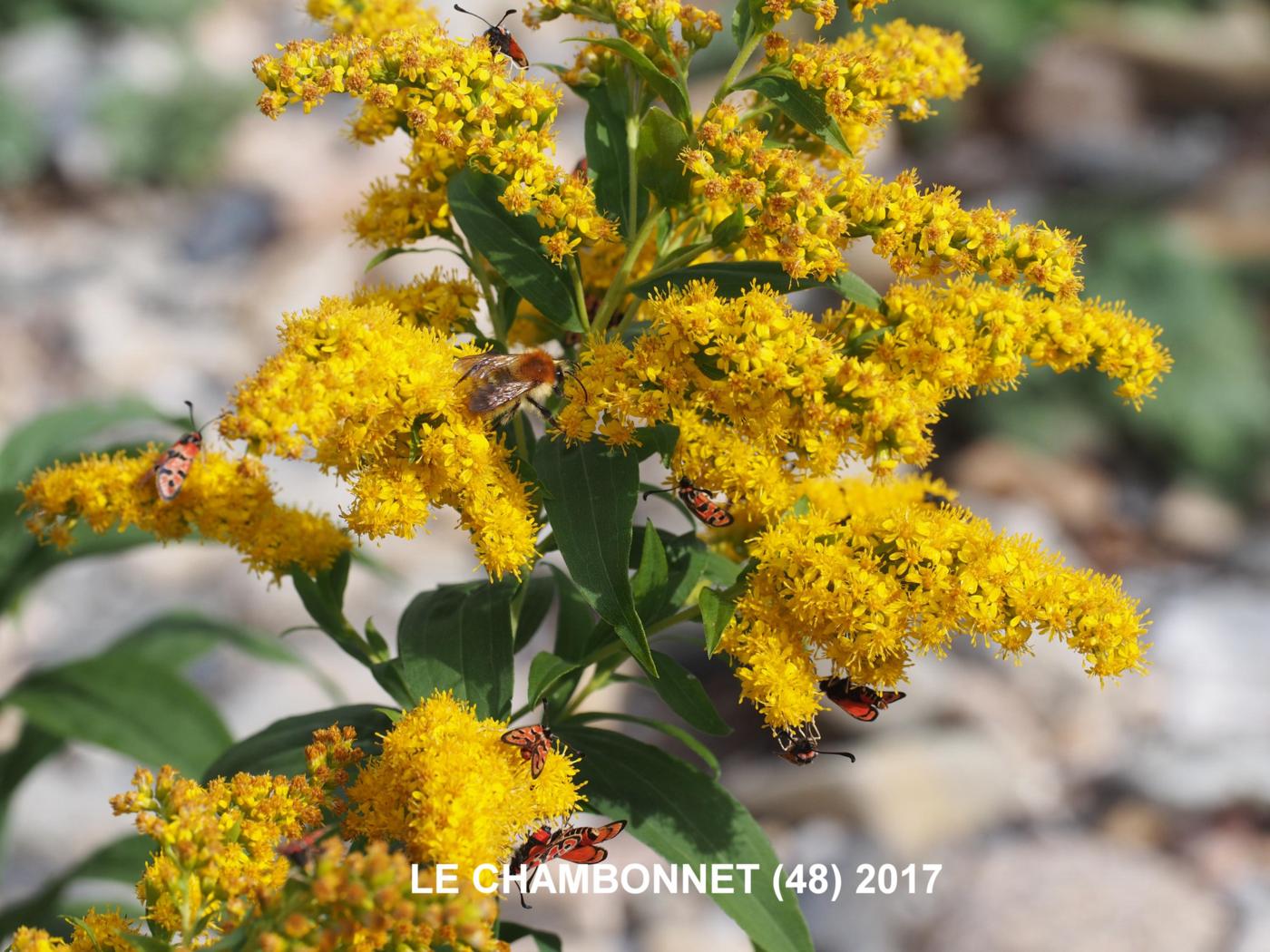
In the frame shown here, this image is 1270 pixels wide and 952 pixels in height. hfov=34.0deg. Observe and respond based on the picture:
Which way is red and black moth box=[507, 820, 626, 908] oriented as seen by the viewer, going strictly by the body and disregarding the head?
to the viewer's left

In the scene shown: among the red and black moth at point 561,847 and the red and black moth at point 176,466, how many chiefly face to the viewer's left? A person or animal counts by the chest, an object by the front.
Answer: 1

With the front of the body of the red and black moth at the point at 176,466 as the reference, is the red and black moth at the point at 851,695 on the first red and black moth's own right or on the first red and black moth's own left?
on the first red and black moth's own right

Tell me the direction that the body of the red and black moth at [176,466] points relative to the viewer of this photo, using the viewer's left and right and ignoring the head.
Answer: facing away from the viewer and to the right of the viewer
